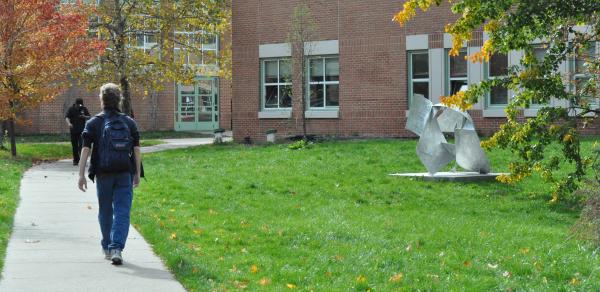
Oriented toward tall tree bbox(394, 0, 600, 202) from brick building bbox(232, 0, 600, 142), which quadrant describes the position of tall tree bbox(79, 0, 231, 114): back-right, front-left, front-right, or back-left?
back-right

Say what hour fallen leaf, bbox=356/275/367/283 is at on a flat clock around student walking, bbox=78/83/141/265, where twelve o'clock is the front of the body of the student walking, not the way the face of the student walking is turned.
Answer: The fallen leaf is roughly at 4 o'clock from the student walking.

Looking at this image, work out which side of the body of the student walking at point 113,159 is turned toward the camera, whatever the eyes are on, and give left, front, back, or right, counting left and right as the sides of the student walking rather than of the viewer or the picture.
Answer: back

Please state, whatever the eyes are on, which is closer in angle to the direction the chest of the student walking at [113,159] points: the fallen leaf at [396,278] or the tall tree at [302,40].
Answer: the tall tree

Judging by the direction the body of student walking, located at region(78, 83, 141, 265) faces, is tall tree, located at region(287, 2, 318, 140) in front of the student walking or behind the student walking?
in front

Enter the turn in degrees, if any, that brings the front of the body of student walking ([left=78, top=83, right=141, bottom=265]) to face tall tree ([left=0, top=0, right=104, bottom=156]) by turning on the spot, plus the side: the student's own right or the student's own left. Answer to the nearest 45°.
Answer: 0° — they already face it

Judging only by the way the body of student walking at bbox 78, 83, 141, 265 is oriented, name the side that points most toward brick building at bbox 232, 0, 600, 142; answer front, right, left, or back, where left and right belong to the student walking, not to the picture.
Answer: front

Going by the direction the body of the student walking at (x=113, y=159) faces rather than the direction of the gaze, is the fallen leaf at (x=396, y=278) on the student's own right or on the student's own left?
on the student's own right

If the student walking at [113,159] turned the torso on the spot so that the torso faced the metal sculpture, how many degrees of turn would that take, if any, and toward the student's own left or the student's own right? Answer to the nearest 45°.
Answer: approximately 45° to the student's own right

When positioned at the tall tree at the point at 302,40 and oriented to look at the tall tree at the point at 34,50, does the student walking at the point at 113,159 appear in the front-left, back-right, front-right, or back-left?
front-left

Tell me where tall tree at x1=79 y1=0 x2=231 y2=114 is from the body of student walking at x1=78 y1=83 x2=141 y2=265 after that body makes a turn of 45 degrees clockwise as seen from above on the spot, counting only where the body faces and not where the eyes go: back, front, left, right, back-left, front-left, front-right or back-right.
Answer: front-left

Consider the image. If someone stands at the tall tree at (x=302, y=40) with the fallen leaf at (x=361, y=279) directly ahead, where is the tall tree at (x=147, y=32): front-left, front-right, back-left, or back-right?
back-right

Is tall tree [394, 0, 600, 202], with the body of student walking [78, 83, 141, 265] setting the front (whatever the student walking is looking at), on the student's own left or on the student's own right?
on the student's own right
